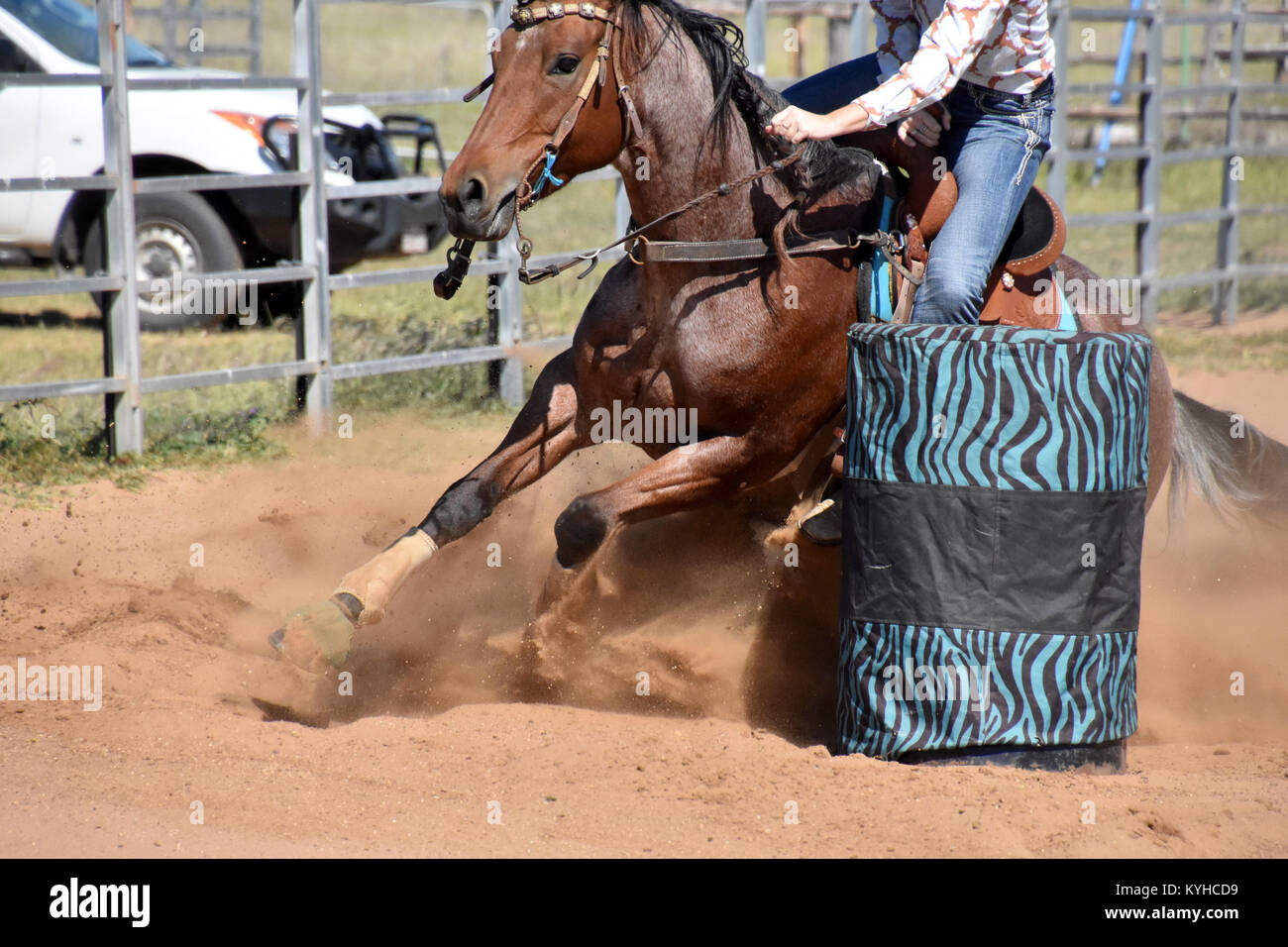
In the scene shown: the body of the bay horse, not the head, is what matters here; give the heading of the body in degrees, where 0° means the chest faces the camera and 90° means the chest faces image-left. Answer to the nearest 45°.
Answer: approximately 45°

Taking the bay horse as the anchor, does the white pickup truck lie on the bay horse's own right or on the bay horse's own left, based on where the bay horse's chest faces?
on the bay horse's own right

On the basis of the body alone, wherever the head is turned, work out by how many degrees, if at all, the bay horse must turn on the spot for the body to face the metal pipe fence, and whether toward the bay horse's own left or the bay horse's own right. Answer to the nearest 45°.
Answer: approximately 90° to the bay horse's own right

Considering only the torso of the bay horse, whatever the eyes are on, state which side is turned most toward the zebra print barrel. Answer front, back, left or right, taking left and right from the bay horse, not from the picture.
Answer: left
